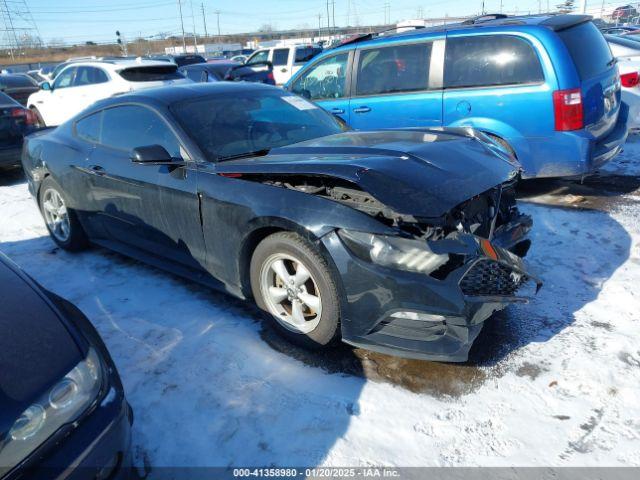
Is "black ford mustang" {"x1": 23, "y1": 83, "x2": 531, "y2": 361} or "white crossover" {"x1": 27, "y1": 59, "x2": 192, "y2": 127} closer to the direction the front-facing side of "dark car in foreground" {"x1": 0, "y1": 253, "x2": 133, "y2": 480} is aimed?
the black ford mustang

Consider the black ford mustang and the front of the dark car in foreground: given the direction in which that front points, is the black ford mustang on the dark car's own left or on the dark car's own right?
on the dark car's own left

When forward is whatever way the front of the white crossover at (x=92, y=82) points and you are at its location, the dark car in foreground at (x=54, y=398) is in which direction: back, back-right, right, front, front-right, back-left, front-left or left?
back-left

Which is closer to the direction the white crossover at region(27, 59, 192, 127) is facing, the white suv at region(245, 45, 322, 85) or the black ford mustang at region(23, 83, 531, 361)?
the white suv

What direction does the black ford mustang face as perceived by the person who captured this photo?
facing the viewer and to the right of the viewer

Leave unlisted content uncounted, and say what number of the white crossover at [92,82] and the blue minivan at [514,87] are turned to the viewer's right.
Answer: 0

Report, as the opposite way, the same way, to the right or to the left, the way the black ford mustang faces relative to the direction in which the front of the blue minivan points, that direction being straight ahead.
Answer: the opposite way

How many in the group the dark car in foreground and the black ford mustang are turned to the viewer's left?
0

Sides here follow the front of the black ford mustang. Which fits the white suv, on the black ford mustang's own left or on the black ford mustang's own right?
on the black ford mustang's own left

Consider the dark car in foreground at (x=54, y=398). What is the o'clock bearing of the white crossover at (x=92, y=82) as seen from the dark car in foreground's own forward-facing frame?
The white crossover is roughly at 8 o'clock from the dark car in foreground.

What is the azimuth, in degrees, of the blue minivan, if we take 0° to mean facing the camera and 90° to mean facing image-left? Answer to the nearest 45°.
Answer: approximately 135°

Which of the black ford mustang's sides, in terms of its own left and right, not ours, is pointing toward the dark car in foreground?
right
